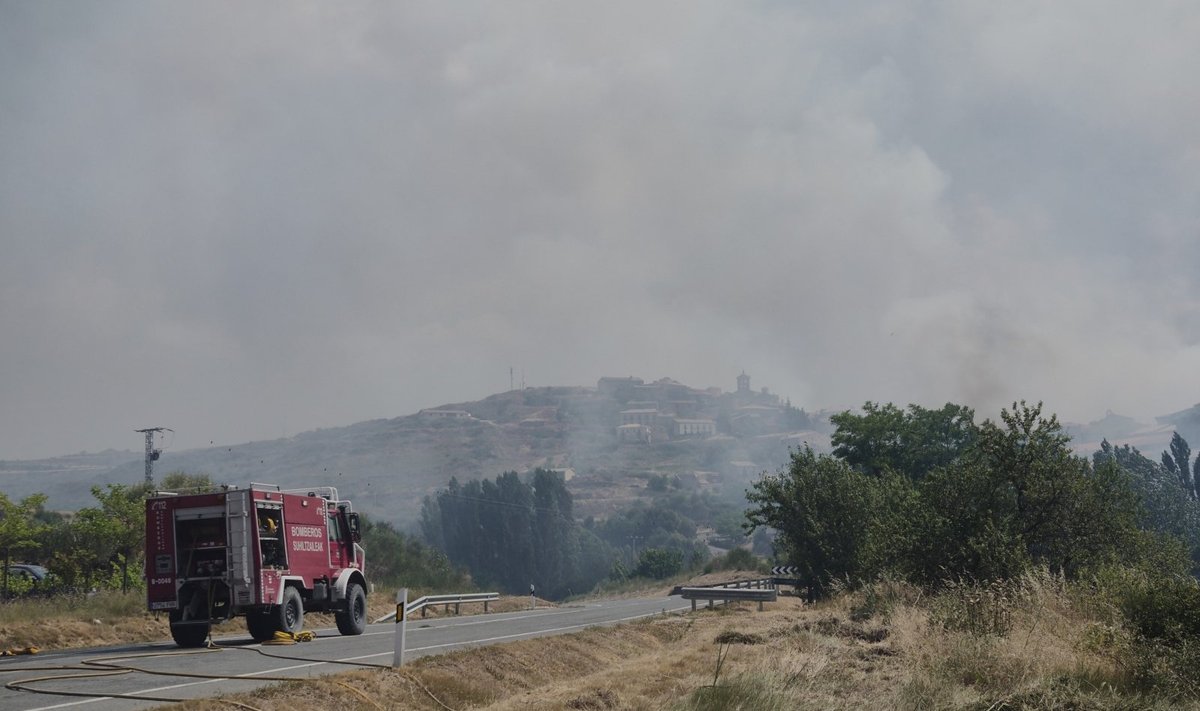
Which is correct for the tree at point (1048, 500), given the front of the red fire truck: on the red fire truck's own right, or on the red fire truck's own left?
on the red fire truck's own right

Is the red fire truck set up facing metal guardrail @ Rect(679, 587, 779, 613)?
yes

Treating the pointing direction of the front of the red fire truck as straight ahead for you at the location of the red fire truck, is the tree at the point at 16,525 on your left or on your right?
on your left

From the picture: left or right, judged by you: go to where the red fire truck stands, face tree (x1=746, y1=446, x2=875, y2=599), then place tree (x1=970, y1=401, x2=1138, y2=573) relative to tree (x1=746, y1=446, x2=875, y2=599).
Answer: right

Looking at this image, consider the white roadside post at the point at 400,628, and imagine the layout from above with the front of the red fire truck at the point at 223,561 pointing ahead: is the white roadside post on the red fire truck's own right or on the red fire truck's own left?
on the red fire truck's own right

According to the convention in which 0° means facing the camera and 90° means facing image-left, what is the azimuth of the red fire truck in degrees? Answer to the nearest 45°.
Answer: approximately 225°

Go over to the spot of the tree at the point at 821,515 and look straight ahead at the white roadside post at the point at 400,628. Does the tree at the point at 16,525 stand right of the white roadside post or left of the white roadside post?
right
